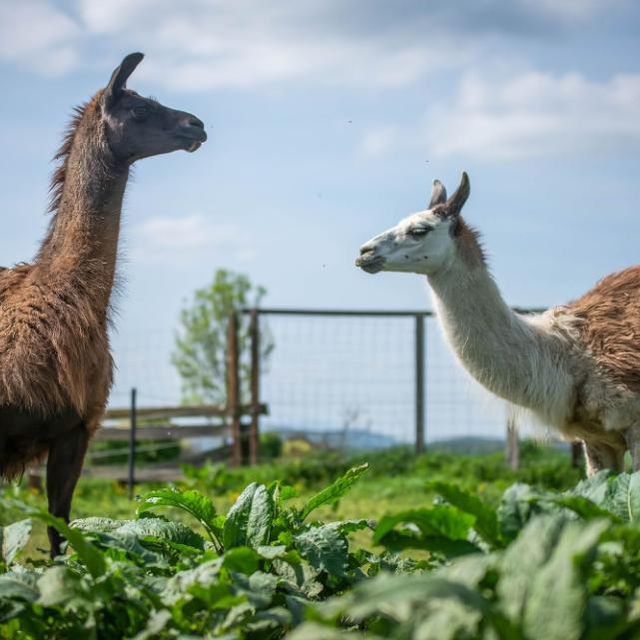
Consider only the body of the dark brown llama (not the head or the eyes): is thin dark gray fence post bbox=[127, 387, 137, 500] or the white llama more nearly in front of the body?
the white llama

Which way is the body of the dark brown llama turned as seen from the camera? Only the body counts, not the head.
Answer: to the viewer's right

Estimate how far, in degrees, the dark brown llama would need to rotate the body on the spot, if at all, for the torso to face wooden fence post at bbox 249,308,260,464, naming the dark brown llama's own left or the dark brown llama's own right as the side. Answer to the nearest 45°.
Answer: approximately 90° to the dark brown llama's own left

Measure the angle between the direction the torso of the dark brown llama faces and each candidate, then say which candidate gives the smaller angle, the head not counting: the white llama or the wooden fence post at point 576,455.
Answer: the white llama

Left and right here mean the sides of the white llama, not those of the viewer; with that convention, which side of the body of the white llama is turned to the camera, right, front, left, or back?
left

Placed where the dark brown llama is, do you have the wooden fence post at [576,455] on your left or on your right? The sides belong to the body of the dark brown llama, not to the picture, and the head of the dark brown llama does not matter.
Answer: on your left

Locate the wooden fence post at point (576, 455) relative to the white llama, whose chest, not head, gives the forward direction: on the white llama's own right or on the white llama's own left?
on the white llama's own right

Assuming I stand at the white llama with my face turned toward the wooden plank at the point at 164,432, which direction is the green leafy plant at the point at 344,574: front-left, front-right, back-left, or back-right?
back-left

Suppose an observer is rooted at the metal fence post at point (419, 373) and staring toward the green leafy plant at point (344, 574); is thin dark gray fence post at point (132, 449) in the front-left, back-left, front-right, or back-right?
front-right

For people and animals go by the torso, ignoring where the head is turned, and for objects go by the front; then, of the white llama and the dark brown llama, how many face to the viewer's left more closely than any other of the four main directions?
1

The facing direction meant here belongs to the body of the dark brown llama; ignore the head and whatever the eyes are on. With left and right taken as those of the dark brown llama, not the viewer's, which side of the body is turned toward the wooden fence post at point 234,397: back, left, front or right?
left

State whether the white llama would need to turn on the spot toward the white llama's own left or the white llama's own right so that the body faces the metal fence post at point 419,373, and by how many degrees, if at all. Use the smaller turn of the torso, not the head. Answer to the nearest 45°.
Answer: approximately 90° to the white llama's own right

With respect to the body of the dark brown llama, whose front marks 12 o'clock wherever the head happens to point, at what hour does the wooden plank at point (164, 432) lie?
The wooden plank is roughly at 9 o'clock from the dark brown llama.

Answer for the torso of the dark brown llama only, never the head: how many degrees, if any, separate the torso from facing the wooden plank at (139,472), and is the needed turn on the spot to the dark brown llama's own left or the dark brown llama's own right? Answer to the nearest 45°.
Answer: approximately 90° to the dark brown llama's own left

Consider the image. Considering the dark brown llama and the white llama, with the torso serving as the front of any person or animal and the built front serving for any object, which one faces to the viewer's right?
the dark brown llama

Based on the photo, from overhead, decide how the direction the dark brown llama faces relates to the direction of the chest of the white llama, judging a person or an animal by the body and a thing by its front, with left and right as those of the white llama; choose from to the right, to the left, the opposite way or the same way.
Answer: the opposite way

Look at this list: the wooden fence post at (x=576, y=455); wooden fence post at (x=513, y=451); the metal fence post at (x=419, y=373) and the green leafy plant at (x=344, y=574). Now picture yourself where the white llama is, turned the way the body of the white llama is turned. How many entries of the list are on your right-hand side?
3
